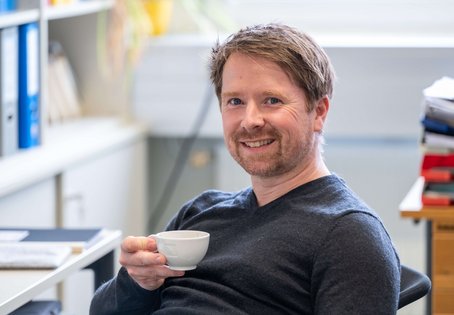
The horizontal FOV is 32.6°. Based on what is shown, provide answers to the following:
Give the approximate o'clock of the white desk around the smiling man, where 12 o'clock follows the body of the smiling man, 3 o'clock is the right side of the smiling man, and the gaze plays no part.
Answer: The white desk is roughly at 2 o'clock from the smiling man.

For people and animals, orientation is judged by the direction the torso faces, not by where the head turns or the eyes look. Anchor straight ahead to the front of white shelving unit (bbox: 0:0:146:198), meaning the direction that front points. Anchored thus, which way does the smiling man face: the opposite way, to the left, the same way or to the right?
to the right

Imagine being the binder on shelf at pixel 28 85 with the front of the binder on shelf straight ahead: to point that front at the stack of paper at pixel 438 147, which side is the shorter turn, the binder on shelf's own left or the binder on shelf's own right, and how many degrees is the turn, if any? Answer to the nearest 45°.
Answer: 0° — it already faces it

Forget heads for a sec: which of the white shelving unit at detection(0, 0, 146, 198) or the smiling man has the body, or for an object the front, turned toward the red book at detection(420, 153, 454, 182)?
the white shelving unit

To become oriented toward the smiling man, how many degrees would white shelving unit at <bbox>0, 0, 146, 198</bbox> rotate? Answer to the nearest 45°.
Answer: approximately 45° to its right

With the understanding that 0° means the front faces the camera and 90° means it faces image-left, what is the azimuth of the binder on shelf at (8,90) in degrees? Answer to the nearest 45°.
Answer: approximately 315°

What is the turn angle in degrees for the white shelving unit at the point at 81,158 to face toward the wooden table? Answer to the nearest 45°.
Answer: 0° — it already faces it

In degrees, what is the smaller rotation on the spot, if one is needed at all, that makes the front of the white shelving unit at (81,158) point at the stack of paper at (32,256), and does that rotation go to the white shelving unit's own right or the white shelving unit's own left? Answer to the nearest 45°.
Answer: approximately 45° to the white shelving unit's own right
